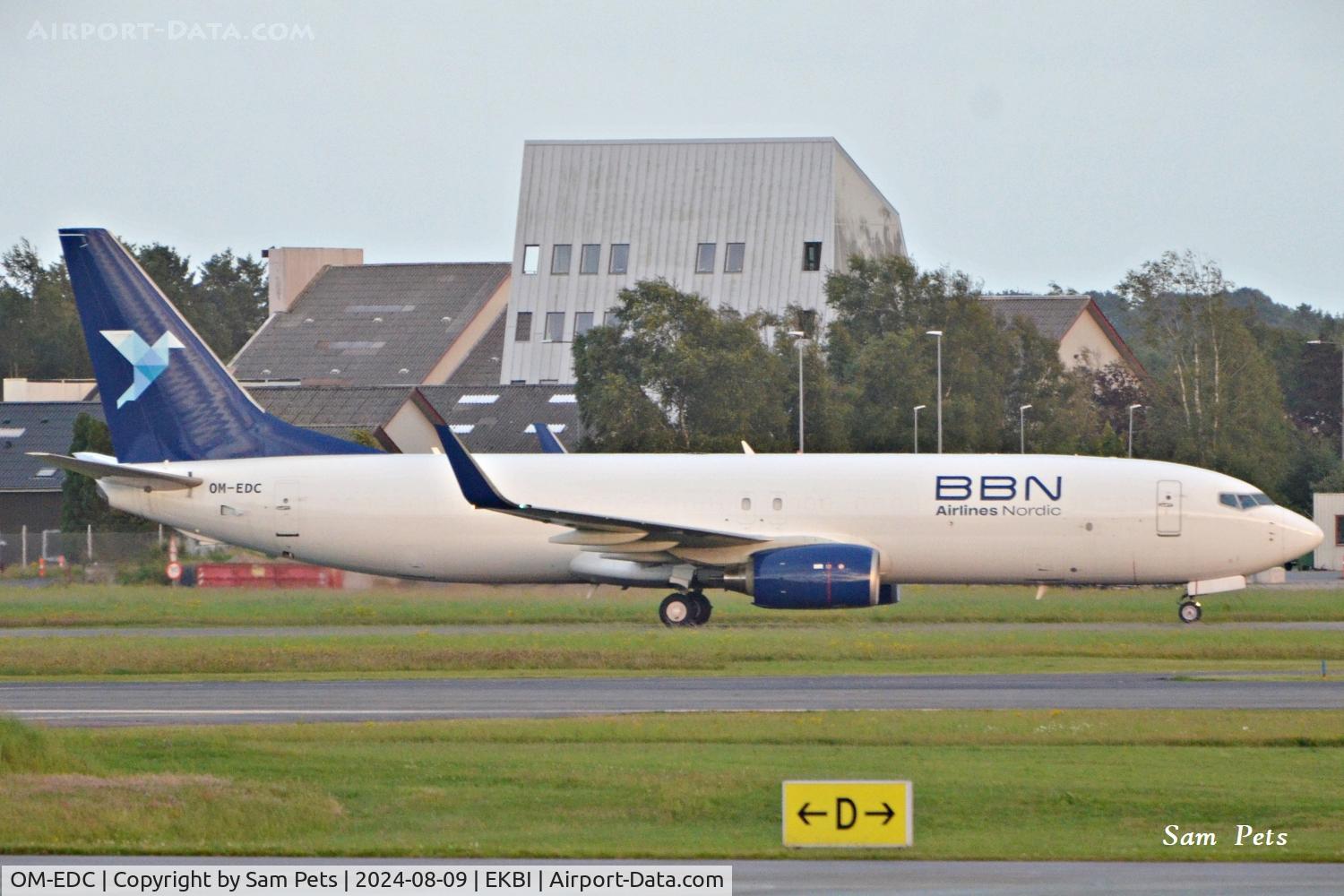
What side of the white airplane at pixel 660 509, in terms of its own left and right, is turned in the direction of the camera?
right

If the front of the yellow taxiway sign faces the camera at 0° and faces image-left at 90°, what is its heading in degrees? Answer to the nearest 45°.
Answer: approximately 0°

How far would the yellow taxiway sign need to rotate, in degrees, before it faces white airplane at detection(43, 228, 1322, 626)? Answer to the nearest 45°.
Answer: approximately 180°

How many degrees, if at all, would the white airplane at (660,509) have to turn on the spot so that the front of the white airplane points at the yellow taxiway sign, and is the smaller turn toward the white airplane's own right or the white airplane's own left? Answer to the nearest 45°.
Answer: approximately 90° to the white airplane's own right

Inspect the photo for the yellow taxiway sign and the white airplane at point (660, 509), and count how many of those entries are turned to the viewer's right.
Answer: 1

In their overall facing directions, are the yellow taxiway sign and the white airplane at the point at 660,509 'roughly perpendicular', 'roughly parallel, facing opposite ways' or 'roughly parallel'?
roughly perpendicular
